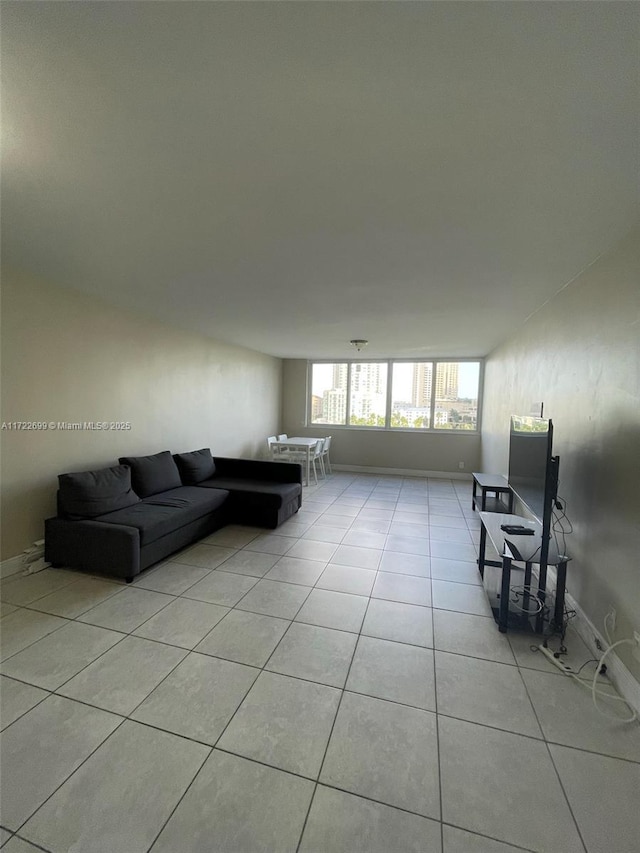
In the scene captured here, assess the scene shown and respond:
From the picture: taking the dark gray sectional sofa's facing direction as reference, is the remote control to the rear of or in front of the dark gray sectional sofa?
in front

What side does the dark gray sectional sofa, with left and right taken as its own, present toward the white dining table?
left

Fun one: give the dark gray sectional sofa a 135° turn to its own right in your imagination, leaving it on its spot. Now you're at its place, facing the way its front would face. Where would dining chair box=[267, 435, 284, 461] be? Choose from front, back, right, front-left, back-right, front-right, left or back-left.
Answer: back-right

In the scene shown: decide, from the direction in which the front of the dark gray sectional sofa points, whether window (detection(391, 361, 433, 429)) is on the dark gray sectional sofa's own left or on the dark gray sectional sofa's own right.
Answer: on the dark gray sectional sofa's own left

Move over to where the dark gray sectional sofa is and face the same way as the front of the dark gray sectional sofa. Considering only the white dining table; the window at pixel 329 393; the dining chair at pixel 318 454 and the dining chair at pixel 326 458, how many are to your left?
4

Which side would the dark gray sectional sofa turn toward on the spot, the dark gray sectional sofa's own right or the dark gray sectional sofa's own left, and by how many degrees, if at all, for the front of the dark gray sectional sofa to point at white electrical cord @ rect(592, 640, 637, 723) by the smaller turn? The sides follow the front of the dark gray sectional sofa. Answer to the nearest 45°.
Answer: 0° — it already faces it

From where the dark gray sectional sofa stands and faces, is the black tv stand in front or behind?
in front

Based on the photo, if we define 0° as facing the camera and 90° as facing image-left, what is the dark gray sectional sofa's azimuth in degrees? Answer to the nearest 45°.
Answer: approximately 315°

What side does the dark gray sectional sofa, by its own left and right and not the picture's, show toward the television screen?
front

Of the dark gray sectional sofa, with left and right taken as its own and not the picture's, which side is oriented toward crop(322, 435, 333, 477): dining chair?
left
